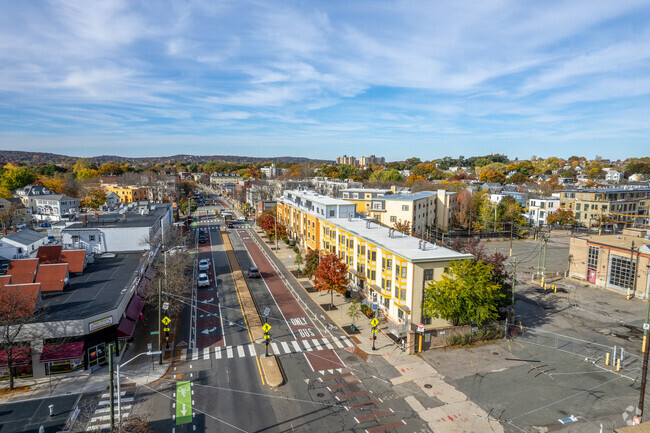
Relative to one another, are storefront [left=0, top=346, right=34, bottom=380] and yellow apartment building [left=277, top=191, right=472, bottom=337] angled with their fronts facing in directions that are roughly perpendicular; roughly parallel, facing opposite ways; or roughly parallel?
roughly perpendicular

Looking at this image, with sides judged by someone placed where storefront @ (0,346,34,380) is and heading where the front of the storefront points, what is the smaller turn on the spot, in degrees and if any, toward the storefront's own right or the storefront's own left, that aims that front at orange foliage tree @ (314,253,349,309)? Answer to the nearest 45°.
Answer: approximately 90° to the storefront's own left

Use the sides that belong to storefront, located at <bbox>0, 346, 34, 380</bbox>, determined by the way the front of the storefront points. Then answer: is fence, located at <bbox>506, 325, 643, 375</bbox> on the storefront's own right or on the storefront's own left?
on the storefront's own left

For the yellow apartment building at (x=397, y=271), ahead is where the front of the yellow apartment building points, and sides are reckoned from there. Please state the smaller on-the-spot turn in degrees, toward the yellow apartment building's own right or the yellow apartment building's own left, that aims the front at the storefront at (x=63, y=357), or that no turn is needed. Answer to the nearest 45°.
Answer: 0° — it already faces it

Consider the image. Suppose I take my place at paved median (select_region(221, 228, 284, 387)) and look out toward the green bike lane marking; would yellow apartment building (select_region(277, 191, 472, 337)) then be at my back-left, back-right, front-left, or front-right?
back-left

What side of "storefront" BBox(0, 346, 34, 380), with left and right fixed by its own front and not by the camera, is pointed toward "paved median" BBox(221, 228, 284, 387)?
left

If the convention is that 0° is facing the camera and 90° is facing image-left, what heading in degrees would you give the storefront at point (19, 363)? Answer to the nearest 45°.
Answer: approximately 0°

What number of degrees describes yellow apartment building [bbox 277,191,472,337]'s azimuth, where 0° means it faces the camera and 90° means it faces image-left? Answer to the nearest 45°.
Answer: approximately 45°

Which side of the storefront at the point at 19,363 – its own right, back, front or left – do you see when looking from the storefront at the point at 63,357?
left
